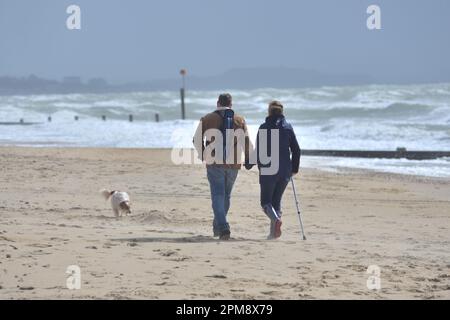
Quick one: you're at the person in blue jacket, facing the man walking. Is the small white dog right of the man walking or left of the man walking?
right

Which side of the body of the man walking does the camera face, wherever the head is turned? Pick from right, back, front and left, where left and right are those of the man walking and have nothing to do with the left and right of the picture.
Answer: back

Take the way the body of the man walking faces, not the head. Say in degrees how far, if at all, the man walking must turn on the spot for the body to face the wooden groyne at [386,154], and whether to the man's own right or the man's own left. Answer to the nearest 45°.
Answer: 0° — they already face it

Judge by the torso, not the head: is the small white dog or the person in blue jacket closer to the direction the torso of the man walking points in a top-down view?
the small white dog

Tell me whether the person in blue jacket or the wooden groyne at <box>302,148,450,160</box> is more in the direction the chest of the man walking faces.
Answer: the wooden groyne

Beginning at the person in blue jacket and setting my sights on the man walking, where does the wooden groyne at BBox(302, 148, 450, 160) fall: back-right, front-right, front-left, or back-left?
back-right

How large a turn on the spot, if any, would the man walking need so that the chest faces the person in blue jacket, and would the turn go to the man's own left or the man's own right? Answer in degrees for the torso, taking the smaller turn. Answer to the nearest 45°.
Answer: approximately 90° to the man's own right

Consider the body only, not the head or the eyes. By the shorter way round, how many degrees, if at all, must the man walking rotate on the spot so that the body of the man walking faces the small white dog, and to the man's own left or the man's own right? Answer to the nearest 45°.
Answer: approximately 45° to the man's own left
